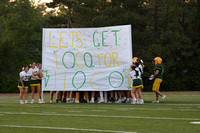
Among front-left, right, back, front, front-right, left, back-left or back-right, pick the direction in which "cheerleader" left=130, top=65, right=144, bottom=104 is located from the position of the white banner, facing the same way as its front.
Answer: front-left

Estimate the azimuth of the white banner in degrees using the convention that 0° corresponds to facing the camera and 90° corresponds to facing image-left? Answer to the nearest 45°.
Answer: approximately 0°
